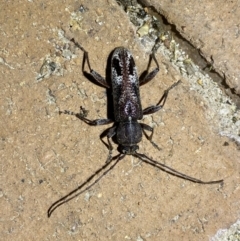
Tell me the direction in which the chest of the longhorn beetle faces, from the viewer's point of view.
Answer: toward the camera
